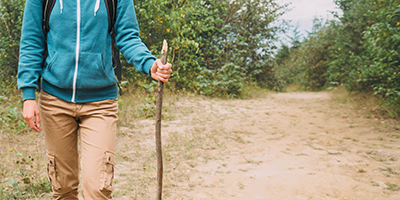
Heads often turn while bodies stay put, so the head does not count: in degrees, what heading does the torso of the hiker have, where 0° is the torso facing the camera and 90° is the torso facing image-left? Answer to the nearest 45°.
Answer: approximately 0°
